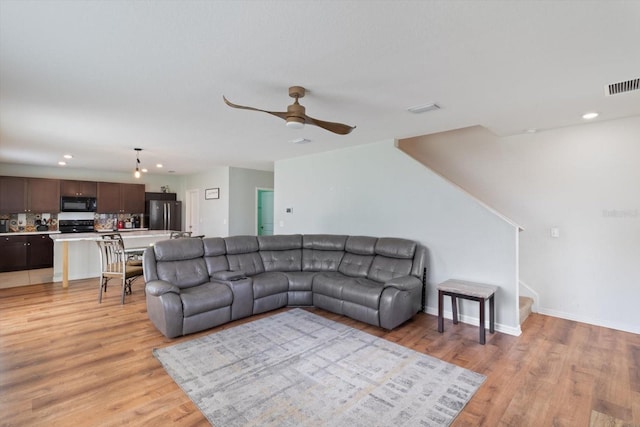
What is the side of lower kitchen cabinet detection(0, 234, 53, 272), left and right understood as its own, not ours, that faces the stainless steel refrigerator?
left

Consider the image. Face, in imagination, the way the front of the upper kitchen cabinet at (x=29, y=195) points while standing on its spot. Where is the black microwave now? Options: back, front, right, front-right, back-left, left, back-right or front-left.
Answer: left

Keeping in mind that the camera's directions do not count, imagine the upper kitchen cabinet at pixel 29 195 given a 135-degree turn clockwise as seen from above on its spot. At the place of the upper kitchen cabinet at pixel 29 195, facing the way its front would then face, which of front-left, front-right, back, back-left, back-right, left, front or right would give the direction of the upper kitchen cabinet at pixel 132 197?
back-right

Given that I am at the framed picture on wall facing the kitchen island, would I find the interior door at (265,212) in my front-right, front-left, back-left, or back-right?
back-left

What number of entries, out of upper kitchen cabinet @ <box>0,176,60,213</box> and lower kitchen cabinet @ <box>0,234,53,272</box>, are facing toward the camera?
2

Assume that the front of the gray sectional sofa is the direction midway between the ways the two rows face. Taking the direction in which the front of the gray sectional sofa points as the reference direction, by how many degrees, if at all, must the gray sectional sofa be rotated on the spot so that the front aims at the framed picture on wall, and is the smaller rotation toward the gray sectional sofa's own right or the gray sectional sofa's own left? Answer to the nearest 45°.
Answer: approximately 135° to the gray sectional sofa's own right

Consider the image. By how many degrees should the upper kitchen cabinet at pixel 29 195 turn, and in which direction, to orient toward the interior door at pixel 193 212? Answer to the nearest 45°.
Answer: approximately 90° to its left

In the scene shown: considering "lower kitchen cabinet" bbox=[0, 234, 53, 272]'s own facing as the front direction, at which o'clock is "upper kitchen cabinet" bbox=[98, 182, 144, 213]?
The upper kitchen cabinet is roughly at 9 o'clock from the lower kitchen cabinet.

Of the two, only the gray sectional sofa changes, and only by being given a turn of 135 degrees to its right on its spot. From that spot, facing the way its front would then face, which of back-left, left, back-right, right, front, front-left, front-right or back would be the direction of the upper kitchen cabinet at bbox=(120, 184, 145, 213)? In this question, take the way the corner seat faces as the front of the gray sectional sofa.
front

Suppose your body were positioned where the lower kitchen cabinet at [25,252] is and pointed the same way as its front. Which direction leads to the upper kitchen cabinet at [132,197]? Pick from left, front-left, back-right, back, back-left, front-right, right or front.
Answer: left

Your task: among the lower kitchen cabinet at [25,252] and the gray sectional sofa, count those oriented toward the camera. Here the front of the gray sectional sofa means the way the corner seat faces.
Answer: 2

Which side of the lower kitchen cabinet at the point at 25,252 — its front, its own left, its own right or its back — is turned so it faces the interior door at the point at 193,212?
left
